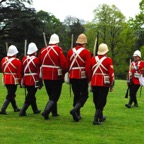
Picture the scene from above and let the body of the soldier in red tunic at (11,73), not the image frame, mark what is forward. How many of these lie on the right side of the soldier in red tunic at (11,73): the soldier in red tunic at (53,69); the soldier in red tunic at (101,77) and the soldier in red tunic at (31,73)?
3

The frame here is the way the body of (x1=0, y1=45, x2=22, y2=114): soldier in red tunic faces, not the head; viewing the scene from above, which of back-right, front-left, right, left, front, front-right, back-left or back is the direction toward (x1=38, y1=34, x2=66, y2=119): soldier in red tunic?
right

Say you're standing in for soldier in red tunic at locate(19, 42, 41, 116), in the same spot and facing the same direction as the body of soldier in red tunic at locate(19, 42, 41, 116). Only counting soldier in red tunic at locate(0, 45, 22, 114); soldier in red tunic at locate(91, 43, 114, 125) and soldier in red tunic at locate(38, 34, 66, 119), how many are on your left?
1

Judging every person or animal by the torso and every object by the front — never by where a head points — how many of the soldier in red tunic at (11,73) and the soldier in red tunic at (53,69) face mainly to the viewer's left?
0

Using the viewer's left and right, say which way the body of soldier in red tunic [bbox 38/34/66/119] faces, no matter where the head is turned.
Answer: facing away from the viewer and to the right of the viewer

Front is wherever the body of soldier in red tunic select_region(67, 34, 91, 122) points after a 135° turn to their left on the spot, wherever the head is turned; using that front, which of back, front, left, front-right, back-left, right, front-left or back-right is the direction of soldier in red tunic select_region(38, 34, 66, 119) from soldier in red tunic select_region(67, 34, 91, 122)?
front

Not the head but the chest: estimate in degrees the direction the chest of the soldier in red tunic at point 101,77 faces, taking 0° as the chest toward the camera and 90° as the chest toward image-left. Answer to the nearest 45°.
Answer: approximately 225°

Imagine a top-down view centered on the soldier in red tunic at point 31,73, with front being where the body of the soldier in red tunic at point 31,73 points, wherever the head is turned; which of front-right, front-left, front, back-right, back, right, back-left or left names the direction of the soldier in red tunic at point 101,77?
right

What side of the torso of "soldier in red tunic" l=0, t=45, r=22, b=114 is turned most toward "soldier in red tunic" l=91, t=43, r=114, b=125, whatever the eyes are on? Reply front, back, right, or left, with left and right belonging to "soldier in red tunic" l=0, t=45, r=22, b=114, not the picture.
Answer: right

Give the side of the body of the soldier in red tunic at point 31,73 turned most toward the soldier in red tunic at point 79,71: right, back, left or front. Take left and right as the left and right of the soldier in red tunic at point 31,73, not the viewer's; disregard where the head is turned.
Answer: right

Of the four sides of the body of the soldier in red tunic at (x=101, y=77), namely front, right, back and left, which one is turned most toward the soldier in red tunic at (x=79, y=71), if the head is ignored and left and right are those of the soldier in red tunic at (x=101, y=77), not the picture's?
left

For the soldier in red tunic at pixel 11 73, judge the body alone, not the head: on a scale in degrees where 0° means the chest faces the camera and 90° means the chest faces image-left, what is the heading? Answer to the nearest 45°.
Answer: approximately 225°

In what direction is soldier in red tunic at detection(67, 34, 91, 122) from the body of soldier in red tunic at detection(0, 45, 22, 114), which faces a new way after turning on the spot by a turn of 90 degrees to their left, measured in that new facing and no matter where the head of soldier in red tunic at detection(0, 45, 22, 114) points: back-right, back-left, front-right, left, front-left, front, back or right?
back
